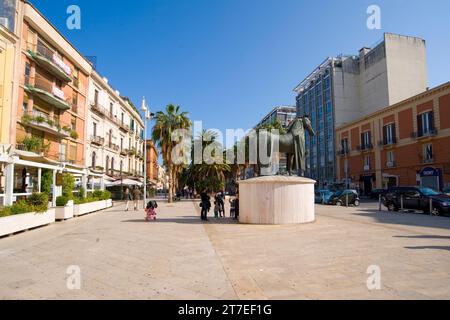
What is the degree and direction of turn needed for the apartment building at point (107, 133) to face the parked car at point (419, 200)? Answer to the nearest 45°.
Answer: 0° — it already faces it

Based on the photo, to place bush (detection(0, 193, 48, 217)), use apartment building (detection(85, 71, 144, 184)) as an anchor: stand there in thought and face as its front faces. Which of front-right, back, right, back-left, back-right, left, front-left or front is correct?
front-right

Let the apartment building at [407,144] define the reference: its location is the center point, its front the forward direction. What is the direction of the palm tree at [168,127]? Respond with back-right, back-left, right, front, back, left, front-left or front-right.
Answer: front

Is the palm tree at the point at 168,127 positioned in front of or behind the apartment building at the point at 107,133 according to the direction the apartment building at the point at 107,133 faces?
in front

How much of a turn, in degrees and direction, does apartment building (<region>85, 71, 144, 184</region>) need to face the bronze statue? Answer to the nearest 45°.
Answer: approximately 45° to its right

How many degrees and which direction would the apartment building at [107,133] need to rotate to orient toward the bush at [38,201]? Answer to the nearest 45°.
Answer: approximately 45° to its right

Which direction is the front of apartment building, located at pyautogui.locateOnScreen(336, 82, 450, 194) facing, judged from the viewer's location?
facing the viewer and to the left of the viewer

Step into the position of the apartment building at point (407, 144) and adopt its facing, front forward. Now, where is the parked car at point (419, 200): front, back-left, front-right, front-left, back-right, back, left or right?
front-left

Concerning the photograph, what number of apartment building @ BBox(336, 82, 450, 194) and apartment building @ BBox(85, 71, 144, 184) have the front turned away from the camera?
0

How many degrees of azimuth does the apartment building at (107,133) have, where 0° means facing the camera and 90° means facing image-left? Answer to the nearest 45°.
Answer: approximately 315°

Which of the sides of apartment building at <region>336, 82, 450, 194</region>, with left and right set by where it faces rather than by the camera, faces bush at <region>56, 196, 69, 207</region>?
front

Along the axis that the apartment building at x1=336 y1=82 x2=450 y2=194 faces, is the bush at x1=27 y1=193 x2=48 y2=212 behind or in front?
in front

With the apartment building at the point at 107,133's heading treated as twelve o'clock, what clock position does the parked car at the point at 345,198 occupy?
The parked car is roughly at 12 o'clock from the apartment building.
